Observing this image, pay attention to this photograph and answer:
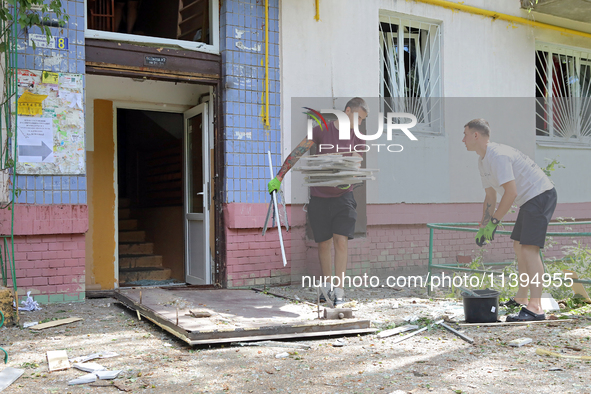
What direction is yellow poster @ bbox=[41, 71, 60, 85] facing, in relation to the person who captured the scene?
facing the viewer

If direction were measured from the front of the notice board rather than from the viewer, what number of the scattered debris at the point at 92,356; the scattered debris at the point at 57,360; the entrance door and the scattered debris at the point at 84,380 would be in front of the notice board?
3

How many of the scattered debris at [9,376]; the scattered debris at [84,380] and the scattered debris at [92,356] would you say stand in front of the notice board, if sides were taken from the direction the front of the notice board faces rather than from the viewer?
3

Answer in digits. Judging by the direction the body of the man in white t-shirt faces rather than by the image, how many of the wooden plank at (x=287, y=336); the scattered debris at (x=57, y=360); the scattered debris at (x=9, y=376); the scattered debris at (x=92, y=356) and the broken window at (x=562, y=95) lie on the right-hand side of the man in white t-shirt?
1

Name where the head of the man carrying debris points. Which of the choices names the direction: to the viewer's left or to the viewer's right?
to the viewer's right

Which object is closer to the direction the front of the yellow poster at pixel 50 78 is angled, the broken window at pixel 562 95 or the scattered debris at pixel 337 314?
the scattered debris

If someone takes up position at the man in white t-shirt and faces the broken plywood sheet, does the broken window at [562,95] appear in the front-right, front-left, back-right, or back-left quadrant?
back-right

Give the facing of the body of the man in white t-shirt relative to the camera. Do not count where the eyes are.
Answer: to the viewer's left

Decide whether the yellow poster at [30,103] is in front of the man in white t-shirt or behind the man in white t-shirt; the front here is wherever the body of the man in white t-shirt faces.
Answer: in front

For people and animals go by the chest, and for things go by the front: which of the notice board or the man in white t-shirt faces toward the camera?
the notice board

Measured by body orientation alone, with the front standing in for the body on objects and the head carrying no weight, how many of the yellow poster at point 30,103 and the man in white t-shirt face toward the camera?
1

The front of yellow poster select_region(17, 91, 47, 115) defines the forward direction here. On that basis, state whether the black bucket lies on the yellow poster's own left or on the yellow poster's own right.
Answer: on the yellow poster's own left

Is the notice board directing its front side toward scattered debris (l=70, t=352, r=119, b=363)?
yes

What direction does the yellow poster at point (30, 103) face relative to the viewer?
toward the camera

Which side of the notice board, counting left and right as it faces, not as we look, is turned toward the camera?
front

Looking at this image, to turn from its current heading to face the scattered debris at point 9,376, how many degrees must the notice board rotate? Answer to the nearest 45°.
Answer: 0° — it already faces it

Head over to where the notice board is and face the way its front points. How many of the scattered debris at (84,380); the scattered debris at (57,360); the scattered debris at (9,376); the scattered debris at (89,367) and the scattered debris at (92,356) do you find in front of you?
5
